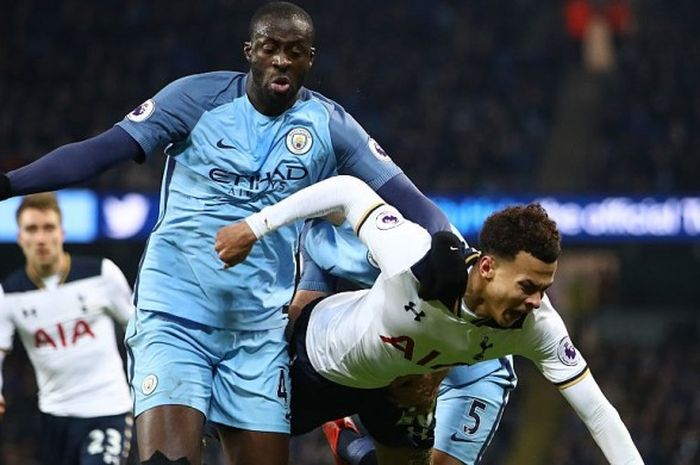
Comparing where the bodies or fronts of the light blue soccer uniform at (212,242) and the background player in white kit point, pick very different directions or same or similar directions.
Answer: same or similar directions

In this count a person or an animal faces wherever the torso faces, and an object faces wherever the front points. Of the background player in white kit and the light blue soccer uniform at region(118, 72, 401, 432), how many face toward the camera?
2

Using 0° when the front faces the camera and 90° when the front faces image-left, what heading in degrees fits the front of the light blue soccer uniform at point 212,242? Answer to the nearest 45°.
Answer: approximately 0°

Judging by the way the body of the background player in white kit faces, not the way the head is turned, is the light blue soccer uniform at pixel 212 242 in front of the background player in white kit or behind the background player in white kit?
in front

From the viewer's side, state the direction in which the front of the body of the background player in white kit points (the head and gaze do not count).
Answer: toward the camera

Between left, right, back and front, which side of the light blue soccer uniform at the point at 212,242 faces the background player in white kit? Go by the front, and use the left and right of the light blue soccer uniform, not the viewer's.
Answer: back
